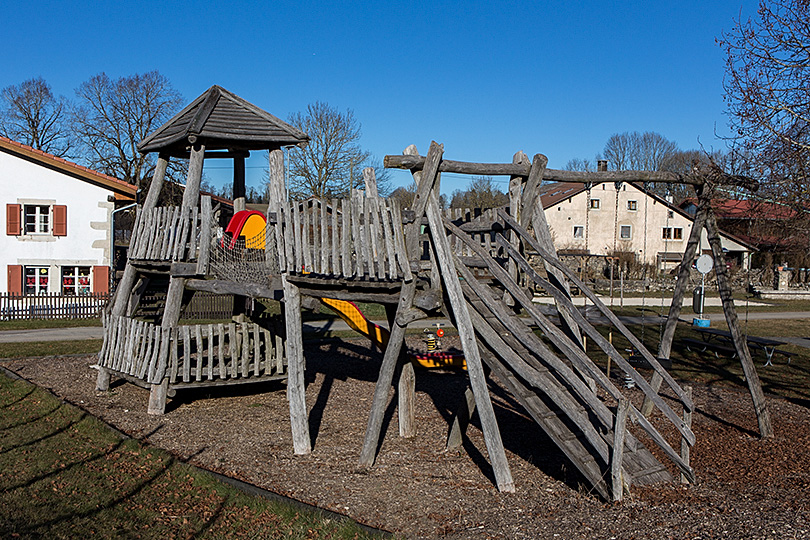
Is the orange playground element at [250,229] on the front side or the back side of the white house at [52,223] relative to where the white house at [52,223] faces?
on the front side

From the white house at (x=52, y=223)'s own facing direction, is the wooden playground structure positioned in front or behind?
in front

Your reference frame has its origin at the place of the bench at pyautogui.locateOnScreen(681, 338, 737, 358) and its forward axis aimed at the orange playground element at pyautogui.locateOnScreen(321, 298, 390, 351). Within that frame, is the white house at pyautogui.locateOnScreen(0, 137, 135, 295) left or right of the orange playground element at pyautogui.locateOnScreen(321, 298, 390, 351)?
right

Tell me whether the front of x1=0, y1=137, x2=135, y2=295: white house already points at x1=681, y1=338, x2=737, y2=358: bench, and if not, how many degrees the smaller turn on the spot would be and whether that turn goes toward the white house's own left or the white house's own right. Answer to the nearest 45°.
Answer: approximately 45° to the white house's own left

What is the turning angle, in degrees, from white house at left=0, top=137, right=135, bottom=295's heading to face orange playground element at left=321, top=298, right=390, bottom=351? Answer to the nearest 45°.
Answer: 0° — it already faces it

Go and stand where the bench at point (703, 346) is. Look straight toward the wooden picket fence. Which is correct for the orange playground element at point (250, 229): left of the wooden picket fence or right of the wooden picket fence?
left

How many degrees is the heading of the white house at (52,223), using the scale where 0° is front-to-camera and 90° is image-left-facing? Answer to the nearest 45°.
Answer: approximately 0°
